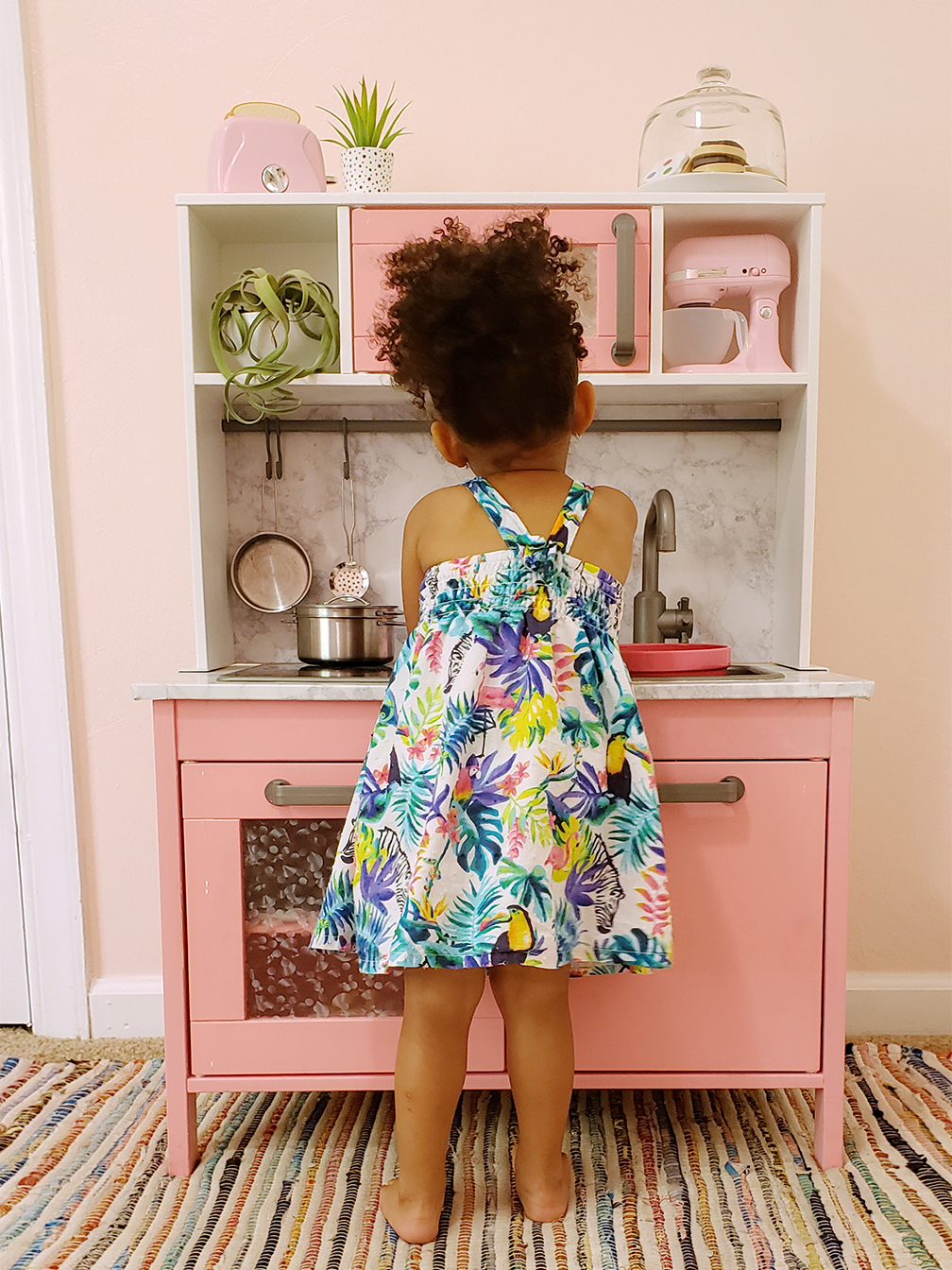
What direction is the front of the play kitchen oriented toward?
toward the camera

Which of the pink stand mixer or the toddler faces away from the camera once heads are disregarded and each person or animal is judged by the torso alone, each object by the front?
the toddler

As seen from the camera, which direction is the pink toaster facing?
toward the camera

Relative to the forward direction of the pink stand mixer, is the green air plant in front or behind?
in front

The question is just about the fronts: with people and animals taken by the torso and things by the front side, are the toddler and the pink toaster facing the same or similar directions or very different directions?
very different directions

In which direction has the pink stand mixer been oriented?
to the viewer's left

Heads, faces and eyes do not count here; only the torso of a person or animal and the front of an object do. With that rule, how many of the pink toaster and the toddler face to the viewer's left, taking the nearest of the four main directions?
0

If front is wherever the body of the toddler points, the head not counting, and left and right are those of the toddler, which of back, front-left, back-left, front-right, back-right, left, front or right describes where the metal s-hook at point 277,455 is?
front-left

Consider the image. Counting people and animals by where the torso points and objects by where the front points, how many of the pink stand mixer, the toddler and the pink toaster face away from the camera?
1

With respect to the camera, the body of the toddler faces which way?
away from the camera

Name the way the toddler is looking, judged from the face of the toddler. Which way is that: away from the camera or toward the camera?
away from the camera
